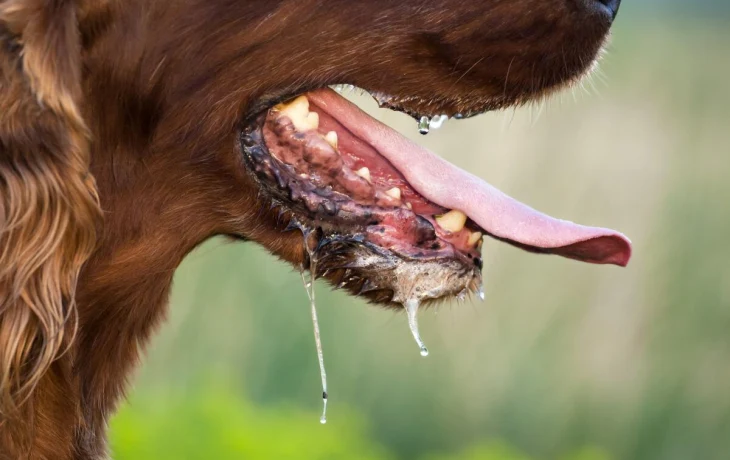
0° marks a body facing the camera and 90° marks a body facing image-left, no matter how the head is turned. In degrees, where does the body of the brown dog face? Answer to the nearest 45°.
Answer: approximately 270°
